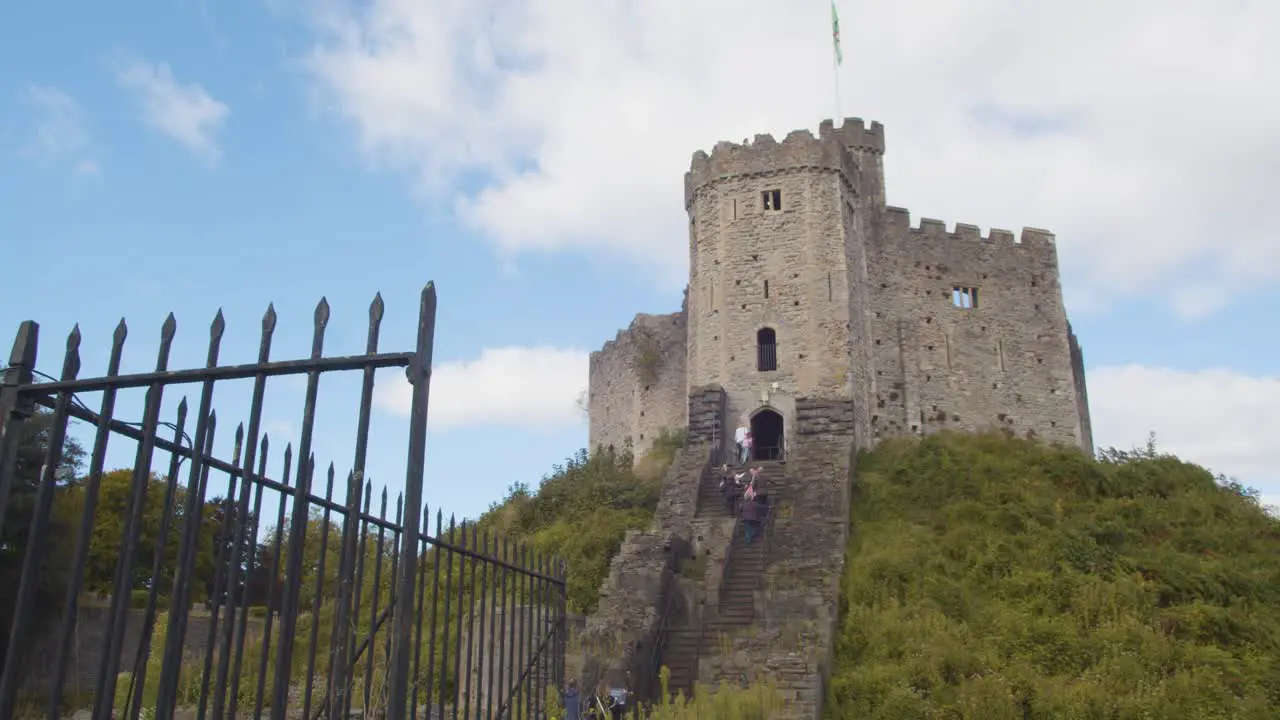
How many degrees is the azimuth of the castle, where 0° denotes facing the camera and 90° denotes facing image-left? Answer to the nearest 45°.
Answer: approximately 0°
